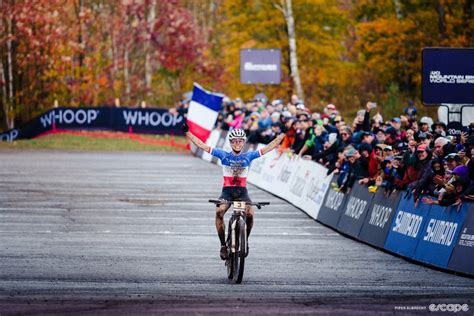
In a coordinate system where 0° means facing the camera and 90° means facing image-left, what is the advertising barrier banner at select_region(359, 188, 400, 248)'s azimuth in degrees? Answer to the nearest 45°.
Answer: approximately 45°

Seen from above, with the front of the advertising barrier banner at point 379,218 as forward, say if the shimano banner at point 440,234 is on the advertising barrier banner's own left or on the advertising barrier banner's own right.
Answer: on the advertising barrier banner's own left

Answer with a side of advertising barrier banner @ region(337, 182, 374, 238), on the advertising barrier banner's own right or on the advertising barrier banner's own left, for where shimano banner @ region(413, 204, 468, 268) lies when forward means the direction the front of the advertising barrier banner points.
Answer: on the advertising barrier banner's own left

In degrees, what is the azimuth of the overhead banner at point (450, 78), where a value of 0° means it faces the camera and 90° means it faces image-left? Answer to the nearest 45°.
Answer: approximately 0°

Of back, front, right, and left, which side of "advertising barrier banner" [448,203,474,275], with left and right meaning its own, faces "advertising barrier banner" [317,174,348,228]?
right

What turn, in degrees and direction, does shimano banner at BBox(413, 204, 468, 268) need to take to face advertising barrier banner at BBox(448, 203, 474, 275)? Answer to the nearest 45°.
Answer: approximately 90° to its left
